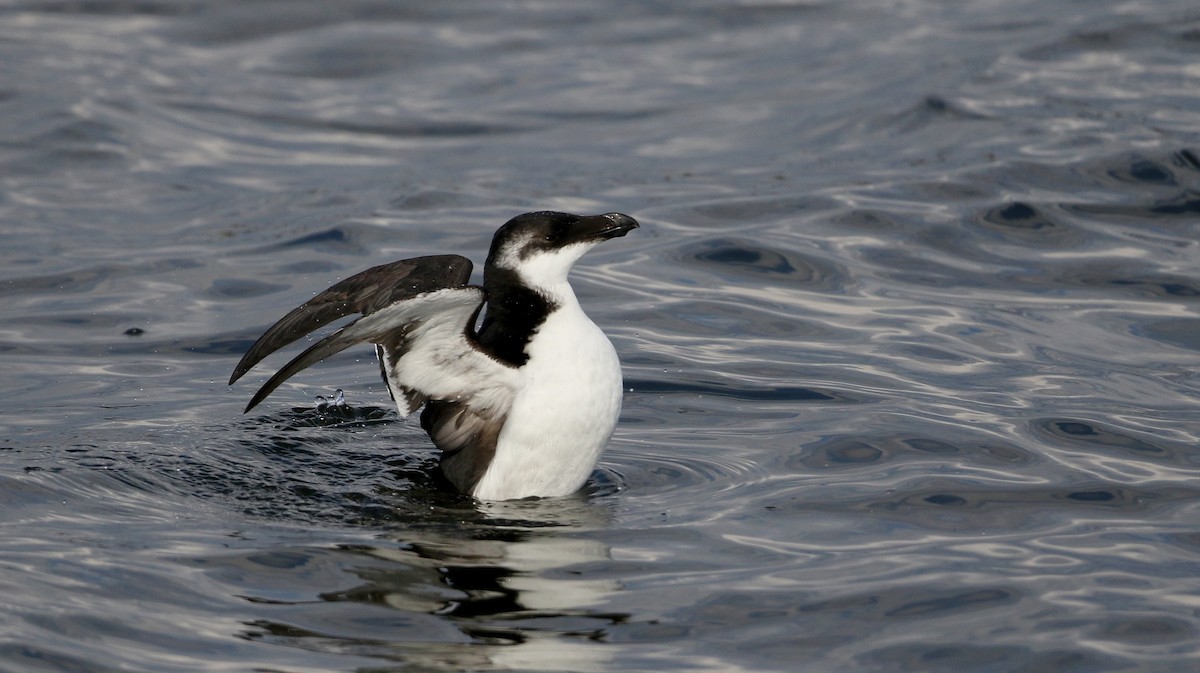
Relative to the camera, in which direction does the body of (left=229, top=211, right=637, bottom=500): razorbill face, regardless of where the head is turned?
to the viewer's right
